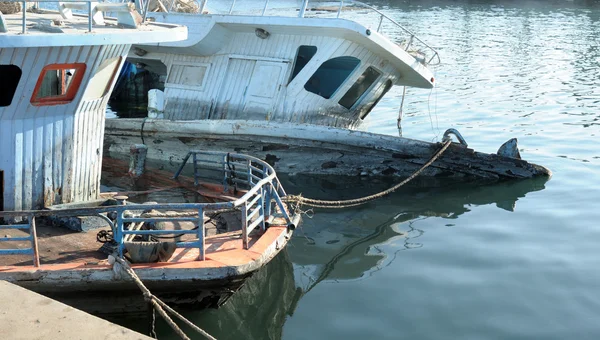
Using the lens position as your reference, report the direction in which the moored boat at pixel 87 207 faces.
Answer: facing to the right of the viewer

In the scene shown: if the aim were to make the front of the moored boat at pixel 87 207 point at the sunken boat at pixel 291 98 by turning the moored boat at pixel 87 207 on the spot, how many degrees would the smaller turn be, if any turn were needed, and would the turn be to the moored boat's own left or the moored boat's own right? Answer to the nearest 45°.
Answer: approximately 45° to the moored boat's own left
